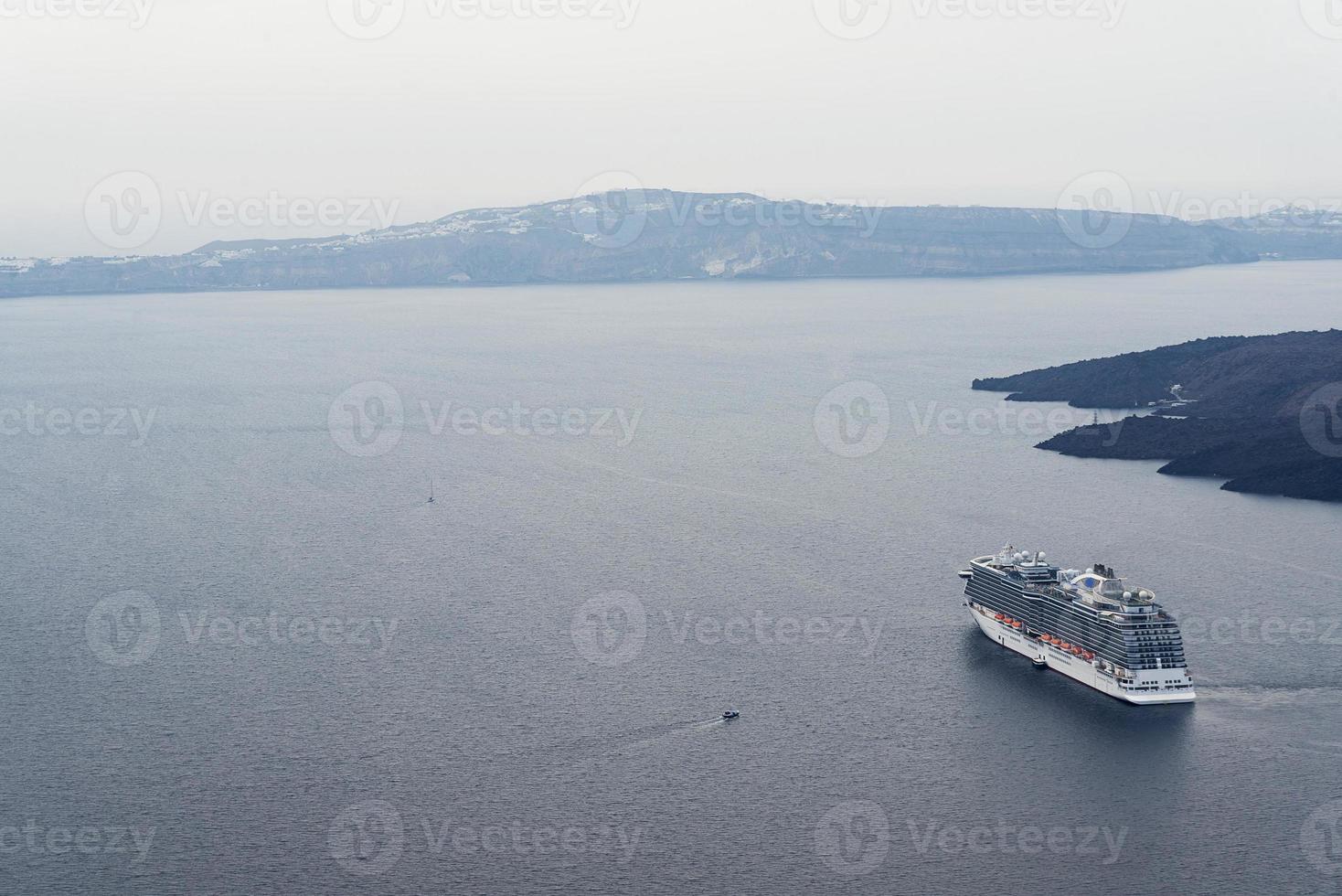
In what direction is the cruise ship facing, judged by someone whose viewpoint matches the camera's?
facing away from the viewer and to the left of the viewer
